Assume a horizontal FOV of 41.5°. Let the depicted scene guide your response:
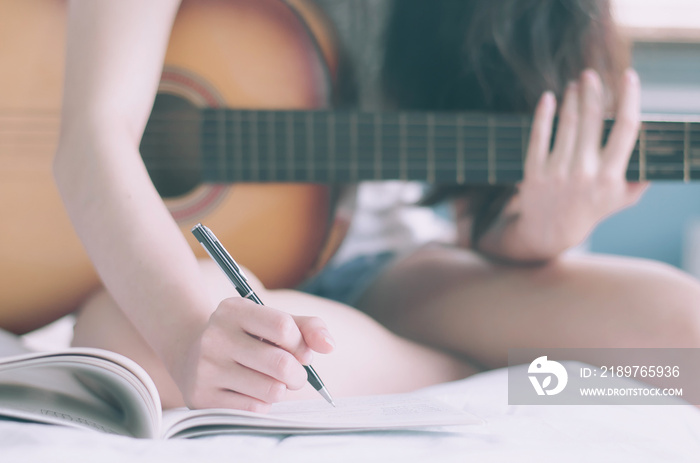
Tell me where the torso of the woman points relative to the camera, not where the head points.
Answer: toward the camera

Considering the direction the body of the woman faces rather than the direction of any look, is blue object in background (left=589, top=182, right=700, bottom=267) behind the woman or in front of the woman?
behind
